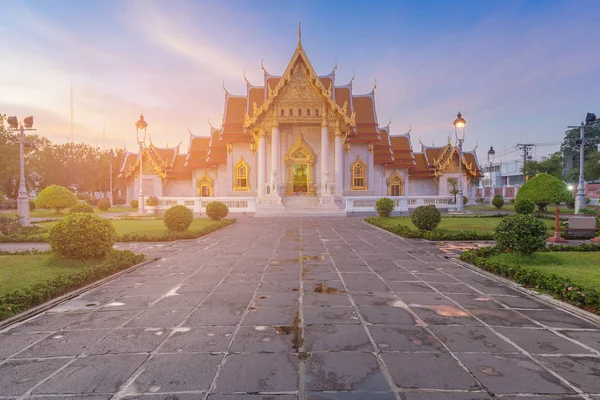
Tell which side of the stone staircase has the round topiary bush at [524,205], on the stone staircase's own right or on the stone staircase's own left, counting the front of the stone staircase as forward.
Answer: on the stone staircase's own left

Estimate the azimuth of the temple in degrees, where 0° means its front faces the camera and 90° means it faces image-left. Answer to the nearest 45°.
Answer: approximately 0°

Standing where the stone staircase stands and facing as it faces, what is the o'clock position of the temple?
The temple is roughly at 6 o'clock from the stone staircase.

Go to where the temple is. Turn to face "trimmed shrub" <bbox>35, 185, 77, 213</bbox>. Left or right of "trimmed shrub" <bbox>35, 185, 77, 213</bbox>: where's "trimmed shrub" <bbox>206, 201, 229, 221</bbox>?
left

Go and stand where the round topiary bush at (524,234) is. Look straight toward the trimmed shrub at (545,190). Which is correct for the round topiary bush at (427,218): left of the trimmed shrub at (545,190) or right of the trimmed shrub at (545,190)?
left

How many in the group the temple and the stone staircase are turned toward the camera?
2

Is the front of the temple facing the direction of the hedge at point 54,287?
yes

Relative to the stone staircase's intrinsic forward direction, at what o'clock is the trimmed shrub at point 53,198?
The trimmed shrub is roughly at 3 o'clock from the stone staircase.

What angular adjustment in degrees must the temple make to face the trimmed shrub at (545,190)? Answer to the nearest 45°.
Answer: approximately 45° to its left
